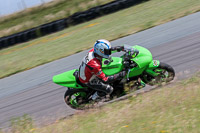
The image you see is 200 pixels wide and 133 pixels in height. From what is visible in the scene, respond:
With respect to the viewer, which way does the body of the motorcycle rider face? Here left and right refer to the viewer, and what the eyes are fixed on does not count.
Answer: facing to the right of the viewer
